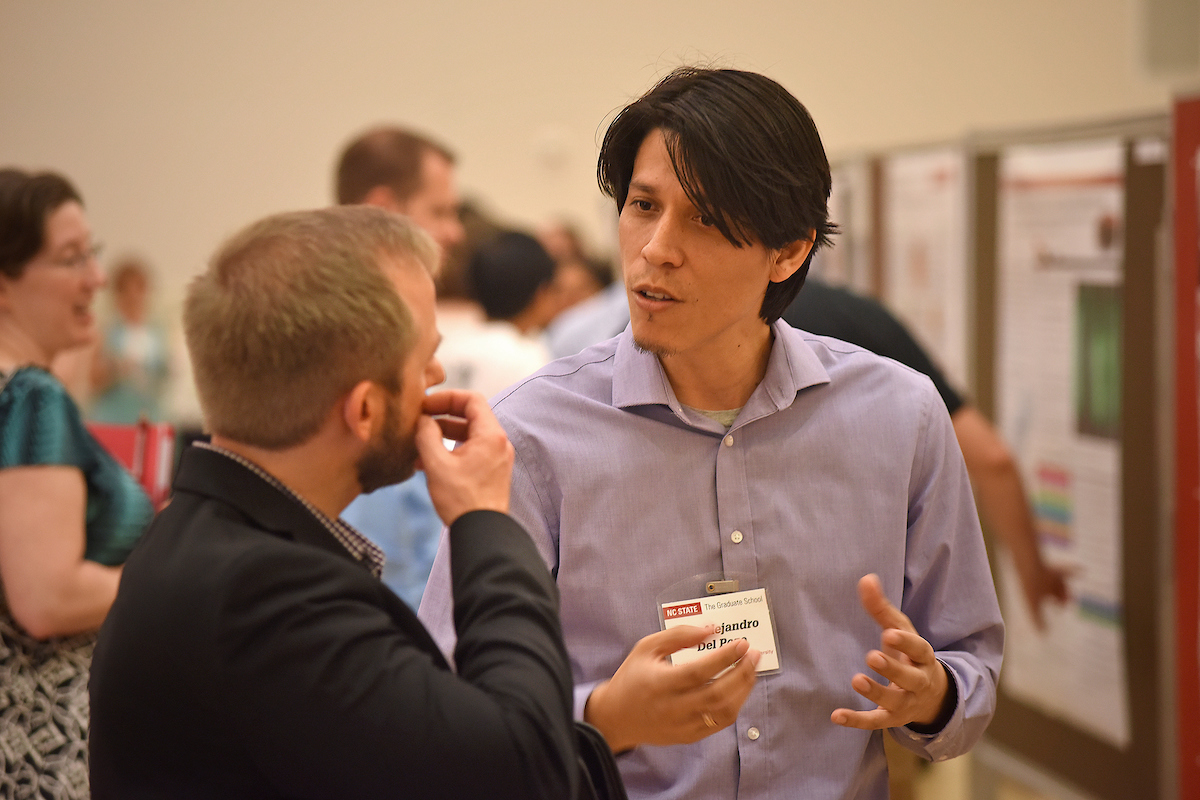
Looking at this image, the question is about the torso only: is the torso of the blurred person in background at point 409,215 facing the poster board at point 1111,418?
yes

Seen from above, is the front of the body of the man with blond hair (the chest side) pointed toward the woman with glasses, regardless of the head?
no

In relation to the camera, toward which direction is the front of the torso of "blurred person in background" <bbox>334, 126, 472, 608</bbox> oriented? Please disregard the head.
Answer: to the viewer's right

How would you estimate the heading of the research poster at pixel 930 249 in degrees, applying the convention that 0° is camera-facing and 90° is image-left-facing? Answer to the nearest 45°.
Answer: approximately 45°

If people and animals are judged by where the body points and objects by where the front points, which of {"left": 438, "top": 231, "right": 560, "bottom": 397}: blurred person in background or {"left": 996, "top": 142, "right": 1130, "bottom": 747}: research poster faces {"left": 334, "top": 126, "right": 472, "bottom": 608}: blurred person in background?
the research poster

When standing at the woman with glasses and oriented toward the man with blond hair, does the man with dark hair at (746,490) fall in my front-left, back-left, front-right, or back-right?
front-left

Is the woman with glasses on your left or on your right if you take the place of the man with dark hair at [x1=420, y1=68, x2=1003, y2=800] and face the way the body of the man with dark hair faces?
on your right

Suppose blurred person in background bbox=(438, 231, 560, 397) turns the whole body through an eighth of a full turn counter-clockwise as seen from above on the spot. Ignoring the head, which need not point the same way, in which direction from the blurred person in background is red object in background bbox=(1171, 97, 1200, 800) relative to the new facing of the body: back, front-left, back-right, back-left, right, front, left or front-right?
back-right

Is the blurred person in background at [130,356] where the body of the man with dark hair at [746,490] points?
no

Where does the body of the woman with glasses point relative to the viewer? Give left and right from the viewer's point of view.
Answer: facing to the right of the viewer

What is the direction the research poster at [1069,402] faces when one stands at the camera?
facing the viewer and to the left of the viewer

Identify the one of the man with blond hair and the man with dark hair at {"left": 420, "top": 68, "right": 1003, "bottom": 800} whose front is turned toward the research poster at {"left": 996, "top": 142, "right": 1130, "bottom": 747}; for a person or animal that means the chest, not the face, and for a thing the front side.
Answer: the man with blond hair

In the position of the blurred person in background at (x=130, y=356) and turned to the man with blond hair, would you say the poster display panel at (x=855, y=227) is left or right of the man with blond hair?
left

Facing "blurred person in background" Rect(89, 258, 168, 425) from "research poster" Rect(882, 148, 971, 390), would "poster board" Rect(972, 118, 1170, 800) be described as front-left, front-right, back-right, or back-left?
back-left
